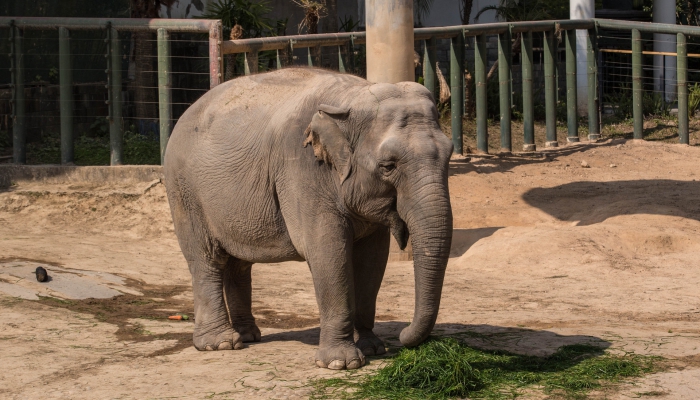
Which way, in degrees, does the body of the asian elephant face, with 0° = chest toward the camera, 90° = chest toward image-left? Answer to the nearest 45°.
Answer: approximately 315°

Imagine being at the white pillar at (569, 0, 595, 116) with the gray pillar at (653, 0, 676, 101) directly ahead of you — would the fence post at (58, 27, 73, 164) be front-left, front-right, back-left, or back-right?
back-right

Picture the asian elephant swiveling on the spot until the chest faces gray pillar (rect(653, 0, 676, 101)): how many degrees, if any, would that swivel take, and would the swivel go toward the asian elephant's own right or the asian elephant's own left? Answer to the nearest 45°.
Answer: approximately 90° to the asian elephant's own left

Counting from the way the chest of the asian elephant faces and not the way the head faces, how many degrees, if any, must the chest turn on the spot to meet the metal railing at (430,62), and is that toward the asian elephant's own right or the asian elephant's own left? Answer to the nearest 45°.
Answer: approximately 135° to the asian elephant's own left

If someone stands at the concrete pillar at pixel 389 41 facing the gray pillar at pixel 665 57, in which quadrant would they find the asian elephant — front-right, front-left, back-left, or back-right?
back-right

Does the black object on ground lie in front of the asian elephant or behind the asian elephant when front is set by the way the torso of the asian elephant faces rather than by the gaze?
behind

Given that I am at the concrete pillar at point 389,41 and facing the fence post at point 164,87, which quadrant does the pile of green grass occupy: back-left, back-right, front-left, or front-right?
back-left

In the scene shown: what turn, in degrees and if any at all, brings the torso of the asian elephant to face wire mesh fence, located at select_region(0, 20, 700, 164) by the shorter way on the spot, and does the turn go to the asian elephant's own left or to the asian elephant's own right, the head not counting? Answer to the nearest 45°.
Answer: approximately 135° to the asian elephant's own left
